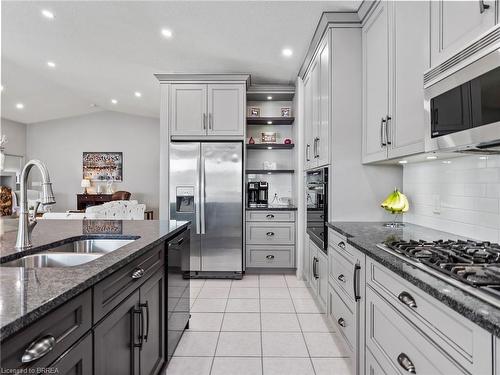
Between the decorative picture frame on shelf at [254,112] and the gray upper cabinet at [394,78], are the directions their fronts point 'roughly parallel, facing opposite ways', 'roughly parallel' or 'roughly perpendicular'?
roughly perpendicular

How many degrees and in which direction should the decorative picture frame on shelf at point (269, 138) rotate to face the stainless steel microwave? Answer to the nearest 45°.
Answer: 0° — it already faces it

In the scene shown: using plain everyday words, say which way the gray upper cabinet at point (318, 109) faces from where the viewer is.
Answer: facing to the left of the viewer

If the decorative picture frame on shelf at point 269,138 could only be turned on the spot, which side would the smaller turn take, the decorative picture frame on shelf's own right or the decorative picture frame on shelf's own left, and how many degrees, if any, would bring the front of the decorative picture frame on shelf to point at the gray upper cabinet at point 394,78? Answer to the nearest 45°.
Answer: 0° — it already faces it

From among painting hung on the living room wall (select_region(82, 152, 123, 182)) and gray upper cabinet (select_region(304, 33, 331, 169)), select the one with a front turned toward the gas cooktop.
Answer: the painting hung on the living room wall

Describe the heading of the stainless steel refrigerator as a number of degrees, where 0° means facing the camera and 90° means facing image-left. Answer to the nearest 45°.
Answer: approximately 0°

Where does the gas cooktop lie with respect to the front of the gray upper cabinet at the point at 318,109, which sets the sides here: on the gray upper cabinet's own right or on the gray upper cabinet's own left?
on the gray upper cabinet's own left

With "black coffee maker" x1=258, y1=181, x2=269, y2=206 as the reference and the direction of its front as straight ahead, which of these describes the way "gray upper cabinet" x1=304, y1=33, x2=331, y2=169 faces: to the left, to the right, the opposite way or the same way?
to the right

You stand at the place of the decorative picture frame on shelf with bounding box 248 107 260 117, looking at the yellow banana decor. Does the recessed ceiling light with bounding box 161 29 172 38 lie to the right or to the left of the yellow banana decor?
right
